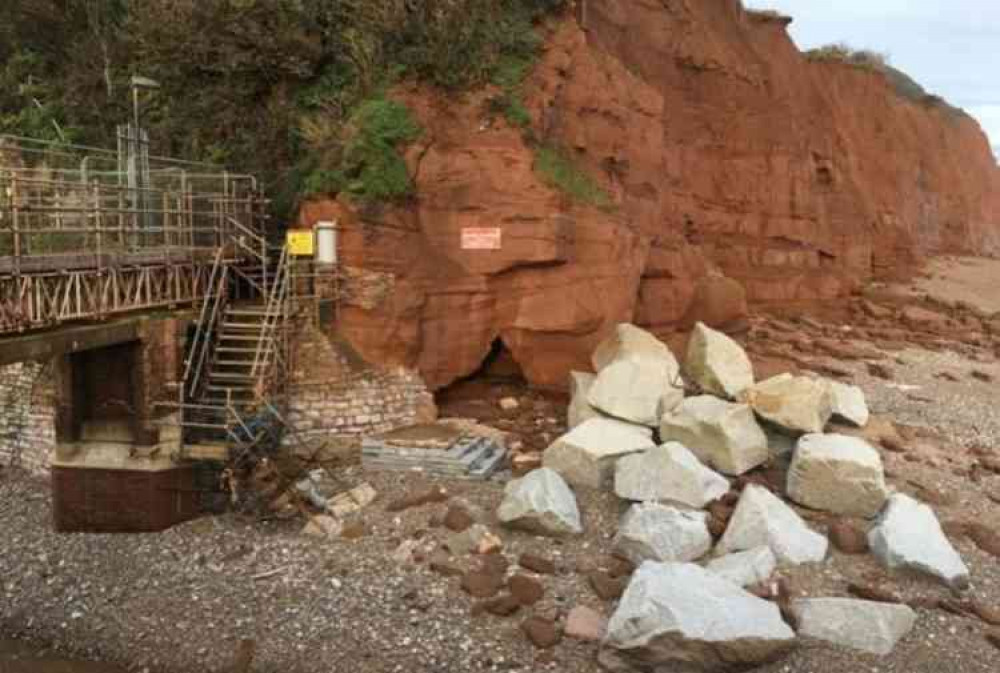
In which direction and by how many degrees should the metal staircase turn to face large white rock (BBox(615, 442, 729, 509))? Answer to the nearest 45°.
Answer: approximately 45° to its left

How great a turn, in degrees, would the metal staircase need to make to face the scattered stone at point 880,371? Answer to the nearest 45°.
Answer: approximately 90° to its left

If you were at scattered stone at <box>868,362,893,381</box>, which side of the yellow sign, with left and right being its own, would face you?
left

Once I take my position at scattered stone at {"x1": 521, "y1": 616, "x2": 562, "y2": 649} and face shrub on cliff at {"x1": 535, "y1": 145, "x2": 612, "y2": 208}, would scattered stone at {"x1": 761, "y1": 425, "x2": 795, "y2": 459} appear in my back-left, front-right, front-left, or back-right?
front-right

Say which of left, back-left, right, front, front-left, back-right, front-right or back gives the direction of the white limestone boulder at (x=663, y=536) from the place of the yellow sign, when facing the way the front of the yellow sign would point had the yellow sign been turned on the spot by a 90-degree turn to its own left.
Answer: front-right

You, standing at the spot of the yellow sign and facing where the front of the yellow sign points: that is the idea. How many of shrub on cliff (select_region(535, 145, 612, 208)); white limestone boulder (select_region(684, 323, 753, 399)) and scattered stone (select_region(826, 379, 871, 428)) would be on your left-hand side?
3

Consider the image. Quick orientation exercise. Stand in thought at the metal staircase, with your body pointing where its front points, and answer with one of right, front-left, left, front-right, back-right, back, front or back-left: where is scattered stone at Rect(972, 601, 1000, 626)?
front-left

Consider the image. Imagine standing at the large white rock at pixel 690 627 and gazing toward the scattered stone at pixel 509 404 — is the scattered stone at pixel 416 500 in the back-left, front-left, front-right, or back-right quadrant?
front-left

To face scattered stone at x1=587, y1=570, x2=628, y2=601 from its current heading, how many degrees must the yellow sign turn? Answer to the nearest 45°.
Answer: approximately 45° to its left

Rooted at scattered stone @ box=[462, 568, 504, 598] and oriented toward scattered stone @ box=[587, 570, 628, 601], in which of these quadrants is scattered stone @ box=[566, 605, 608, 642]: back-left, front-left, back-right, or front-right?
front-right

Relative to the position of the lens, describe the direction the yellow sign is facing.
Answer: facing the viewer

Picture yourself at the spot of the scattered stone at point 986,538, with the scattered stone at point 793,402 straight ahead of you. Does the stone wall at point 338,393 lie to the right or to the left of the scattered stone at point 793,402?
left
